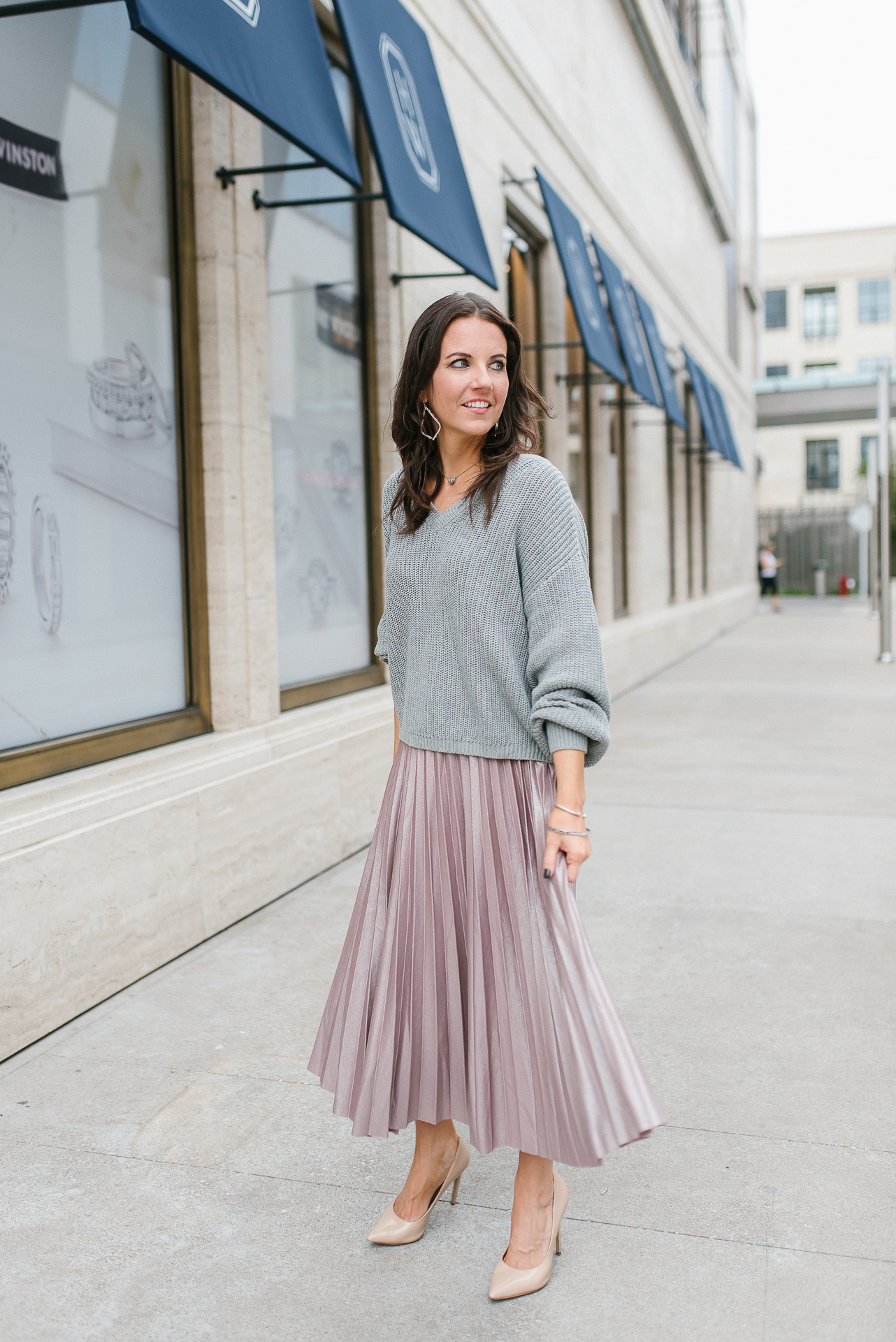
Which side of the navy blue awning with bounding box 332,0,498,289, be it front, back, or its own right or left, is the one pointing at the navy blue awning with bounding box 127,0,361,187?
right

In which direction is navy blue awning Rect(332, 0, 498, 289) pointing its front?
to the viewer's right

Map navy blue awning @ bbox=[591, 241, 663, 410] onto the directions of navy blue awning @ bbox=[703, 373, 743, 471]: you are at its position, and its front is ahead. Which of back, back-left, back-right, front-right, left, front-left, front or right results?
right

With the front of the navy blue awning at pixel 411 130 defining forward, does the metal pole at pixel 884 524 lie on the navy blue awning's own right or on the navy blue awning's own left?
on the navy blue awning's own left

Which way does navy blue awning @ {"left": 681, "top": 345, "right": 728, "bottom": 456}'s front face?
to the viewer's right

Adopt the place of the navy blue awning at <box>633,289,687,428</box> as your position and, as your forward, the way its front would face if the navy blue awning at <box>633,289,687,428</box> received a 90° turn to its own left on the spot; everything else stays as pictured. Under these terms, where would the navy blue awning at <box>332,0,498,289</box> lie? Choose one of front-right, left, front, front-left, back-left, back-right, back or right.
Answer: back

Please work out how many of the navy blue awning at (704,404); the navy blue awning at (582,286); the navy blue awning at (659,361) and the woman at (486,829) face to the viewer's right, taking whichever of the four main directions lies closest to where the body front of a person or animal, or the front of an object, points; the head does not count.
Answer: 3

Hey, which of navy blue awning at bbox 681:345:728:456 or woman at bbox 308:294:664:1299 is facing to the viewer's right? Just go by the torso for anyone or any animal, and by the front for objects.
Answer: the navy blue awning

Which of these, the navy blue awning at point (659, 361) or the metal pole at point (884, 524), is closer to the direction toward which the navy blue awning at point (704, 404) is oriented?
the metal pole

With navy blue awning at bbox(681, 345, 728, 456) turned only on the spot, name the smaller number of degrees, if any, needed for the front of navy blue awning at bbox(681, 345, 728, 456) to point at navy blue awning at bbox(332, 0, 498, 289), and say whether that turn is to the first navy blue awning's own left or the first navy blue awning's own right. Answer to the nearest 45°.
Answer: approximately 90° to the first navy blue awning's own right

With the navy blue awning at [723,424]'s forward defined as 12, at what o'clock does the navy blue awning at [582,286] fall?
the navy blue awning at [582,286] is roughly at 3 o'clock from the navy blue awning at [723,424].

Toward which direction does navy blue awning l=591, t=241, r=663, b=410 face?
to the viewer's right

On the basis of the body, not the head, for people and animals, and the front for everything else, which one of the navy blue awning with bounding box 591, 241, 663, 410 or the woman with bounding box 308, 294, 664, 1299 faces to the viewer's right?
the navy blue awning

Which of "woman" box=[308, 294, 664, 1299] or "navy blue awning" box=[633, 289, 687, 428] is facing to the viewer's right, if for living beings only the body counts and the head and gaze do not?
the navy blue awning

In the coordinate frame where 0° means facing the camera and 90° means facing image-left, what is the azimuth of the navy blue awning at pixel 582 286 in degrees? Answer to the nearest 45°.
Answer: approximately 270°
